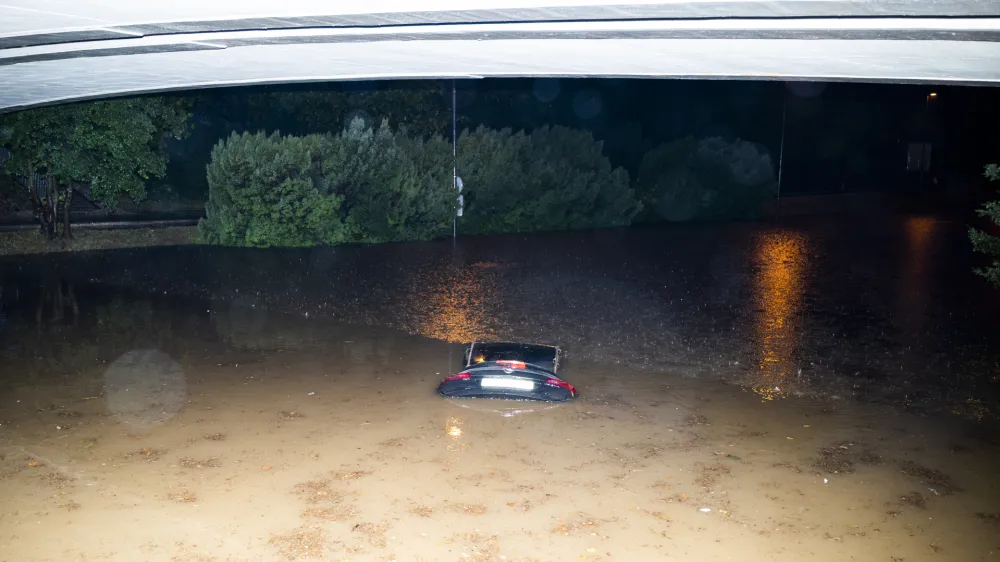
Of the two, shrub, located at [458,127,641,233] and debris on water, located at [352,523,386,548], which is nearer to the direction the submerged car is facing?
the shrub

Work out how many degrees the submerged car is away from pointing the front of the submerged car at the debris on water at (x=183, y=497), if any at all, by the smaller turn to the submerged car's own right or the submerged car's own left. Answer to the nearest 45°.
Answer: approximately 135° to the submerged car's own left

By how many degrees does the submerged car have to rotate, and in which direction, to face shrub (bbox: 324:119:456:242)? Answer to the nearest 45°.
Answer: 0° — it already faces it

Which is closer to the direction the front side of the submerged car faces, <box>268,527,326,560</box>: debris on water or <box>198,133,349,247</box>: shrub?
the shrub

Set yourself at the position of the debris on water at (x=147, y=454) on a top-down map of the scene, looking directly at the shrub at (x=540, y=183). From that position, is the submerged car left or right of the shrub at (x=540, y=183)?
right

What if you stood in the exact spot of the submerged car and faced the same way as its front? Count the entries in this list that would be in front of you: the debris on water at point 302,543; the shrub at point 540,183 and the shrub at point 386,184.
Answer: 2

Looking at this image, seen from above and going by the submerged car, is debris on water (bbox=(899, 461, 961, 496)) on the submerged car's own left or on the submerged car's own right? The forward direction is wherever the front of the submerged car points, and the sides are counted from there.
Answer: on the submerged car's own right

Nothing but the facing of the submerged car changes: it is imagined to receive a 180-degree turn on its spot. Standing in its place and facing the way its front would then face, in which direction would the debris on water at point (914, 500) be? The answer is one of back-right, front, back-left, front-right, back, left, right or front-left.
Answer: front-left

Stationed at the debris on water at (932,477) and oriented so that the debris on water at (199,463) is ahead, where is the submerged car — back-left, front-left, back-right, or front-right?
front-right

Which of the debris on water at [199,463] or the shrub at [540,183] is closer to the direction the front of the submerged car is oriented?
the shrub

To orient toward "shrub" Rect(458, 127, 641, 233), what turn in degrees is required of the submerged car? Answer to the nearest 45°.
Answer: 0° — it already faces it

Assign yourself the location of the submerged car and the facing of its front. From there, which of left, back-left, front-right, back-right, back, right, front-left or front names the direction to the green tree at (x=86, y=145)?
front-left

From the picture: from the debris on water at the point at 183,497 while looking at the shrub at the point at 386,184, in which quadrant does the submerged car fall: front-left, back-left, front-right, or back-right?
front-right

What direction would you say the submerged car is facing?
away from the camera
